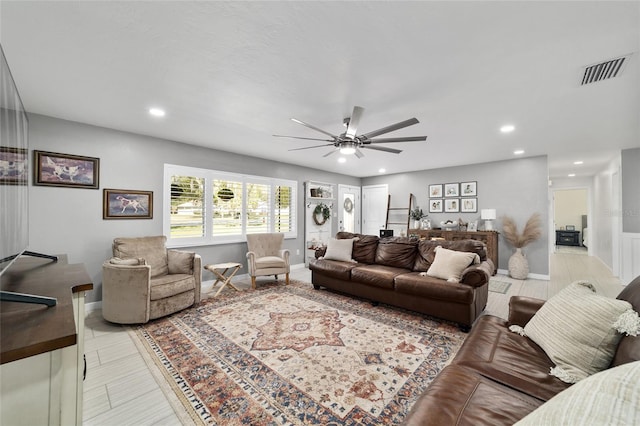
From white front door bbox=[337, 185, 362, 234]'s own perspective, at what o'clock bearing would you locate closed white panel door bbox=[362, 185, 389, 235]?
closed white panel door bbox=[362, 185, 389, 235] is roughly at 10 o'clock from white front door bbox=[337, 185, 362, 234].

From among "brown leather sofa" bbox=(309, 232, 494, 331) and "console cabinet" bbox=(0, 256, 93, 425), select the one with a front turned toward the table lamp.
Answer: the console cabinet

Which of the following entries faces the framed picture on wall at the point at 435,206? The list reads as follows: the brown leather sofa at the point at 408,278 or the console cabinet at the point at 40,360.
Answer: the console cabinet

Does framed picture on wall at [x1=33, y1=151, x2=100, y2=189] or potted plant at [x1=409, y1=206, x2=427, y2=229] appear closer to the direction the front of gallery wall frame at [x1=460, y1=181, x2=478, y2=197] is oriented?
the framed picture on wall

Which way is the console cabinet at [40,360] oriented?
to the viewer's right

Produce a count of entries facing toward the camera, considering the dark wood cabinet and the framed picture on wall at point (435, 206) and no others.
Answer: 2

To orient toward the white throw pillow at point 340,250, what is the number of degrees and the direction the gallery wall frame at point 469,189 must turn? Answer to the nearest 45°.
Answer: approximately 45° to its right
